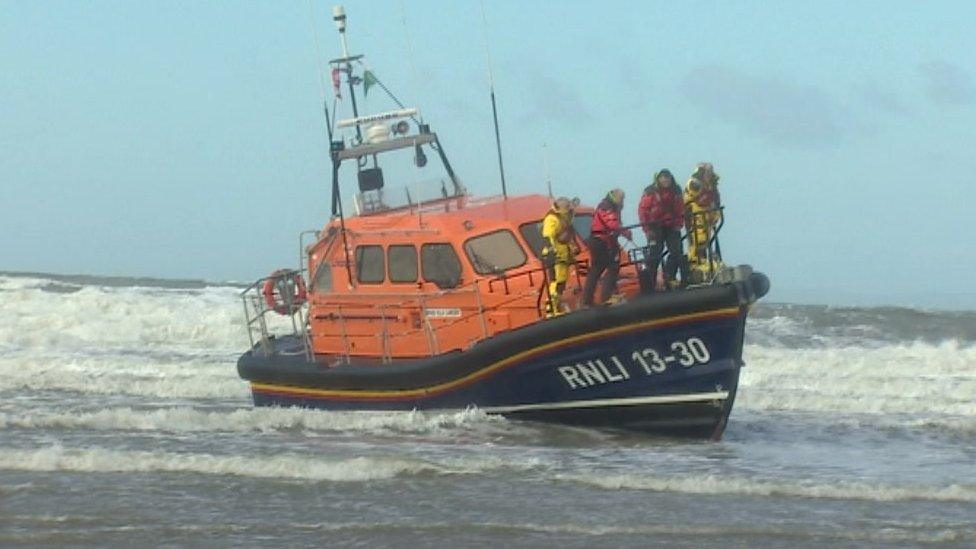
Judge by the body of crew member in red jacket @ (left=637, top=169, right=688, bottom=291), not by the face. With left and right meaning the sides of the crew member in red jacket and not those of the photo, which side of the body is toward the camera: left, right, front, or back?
front

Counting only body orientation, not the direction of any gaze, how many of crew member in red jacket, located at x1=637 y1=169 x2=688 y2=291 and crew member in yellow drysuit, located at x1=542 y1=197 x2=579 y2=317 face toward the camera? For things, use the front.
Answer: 1

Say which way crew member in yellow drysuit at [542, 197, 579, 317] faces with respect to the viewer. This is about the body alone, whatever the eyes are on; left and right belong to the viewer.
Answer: facing to the right of the viewer

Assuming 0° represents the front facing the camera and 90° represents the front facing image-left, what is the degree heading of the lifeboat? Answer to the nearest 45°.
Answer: approximately 315°

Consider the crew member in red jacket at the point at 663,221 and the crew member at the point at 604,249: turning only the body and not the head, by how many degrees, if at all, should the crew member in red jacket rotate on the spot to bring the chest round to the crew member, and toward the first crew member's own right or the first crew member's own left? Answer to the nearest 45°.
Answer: approximately 45° to the first crew member's own right

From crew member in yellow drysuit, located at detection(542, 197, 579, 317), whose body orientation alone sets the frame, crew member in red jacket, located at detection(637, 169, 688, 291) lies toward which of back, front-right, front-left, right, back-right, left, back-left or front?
front

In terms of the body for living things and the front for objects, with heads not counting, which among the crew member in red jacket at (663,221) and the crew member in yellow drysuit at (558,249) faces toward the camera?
the crew member in red jacket

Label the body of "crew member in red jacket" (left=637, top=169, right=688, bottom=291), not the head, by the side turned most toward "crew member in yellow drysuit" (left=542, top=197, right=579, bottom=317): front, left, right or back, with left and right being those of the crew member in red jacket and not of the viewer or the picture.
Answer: right

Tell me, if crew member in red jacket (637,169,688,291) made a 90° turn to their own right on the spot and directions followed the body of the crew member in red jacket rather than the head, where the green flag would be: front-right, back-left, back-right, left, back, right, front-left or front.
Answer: front-right
